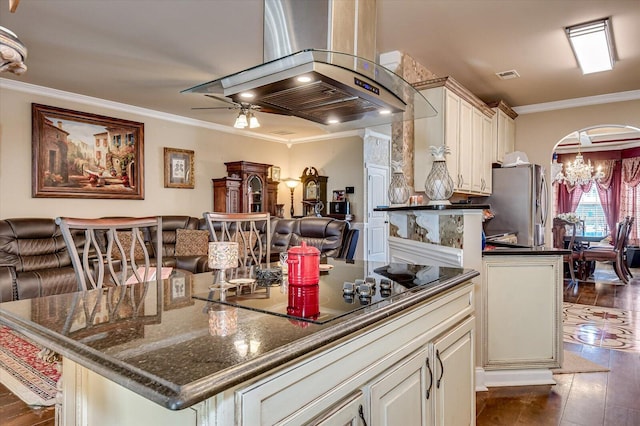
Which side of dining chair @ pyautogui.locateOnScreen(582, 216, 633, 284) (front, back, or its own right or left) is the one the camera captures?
left

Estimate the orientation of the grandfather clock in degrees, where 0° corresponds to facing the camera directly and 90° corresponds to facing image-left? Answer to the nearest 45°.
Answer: approximately 45°

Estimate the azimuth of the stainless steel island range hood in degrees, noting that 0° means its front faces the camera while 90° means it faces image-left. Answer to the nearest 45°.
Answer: approximately 315°

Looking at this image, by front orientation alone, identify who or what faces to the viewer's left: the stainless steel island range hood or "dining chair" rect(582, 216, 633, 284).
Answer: the dining chair

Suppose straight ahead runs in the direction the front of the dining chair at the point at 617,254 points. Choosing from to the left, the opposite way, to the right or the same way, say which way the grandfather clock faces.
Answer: to the left
